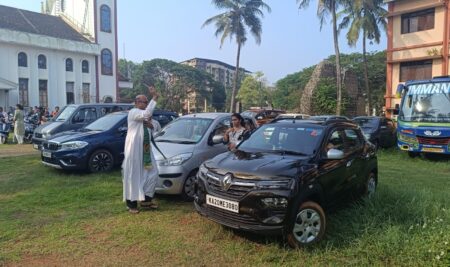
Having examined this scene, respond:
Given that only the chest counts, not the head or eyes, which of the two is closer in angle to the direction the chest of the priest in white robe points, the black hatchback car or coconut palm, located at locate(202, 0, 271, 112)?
the black hatchback car

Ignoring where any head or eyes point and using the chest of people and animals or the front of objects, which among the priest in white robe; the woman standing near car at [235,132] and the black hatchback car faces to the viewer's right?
the priest in white robe

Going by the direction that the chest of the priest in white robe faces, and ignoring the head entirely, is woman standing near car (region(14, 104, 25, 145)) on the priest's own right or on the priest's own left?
on the priest's own left

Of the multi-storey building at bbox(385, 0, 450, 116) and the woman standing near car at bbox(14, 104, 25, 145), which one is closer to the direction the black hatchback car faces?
the woman standing near car

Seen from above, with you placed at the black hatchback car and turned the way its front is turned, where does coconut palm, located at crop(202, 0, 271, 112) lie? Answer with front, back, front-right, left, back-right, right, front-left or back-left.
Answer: back-right

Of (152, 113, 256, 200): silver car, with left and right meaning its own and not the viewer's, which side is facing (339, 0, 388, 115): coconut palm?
back

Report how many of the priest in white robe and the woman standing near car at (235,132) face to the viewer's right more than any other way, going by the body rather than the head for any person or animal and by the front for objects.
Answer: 1

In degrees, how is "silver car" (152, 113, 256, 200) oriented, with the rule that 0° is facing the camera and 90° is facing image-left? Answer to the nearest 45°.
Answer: approximately 45°
